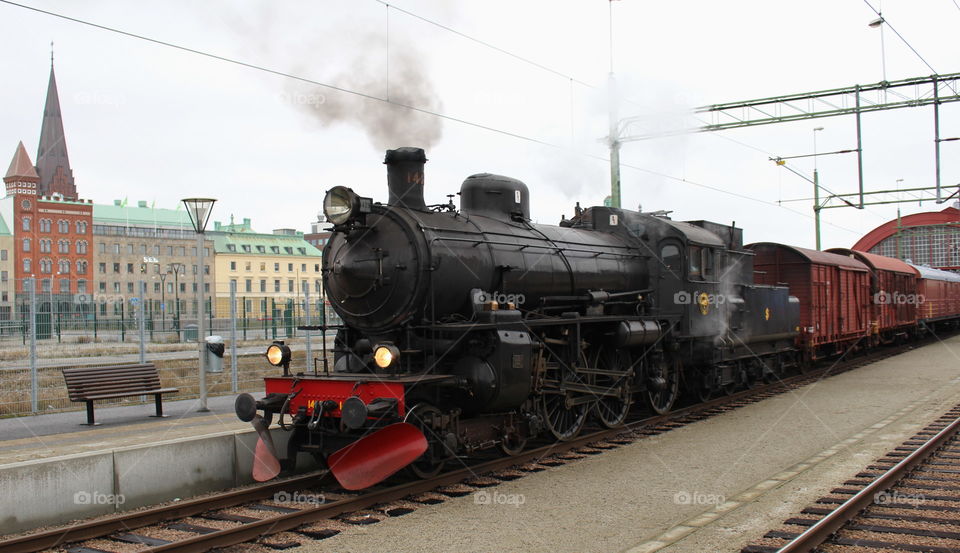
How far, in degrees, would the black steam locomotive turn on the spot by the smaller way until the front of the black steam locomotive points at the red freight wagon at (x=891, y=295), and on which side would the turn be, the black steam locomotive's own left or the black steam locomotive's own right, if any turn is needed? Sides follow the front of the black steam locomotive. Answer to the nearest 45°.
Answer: approximately 180°

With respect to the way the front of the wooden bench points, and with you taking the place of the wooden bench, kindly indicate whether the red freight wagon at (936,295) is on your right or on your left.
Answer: on your left

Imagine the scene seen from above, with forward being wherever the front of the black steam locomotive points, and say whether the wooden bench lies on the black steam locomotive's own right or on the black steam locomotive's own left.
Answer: on the black steam locomotive's own right

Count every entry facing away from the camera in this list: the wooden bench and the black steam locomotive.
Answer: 0

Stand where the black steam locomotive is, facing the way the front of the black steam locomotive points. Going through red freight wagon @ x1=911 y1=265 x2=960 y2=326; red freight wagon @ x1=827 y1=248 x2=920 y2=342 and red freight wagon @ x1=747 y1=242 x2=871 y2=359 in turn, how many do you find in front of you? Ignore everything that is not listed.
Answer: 0

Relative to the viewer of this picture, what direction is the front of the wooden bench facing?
facing the viewer and to the right of the viewer

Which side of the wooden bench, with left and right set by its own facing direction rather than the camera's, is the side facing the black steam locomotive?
left

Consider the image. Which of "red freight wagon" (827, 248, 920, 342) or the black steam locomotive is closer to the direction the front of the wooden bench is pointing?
the black steam locomotive

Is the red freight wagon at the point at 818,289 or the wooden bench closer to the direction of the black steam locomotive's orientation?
the wooden bench

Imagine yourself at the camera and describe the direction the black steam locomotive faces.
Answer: facing the viewer and to the left of the viewer

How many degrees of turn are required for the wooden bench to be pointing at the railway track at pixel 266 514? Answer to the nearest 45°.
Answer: approximately 45° to its right

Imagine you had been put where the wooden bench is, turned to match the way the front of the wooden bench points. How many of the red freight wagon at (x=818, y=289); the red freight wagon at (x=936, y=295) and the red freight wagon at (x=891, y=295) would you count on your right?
0
